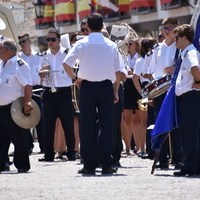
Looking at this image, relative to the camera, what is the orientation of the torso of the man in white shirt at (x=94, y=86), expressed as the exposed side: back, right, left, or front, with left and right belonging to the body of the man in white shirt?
back

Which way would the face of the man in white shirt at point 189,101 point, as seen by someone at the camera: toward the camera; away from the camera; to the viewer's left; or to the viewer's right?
to the viewer's left

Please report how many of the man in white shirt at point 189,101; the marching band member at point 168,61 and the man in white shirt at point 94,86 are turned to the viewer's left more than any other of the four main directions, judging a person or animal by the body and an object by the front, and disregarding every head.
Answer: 1

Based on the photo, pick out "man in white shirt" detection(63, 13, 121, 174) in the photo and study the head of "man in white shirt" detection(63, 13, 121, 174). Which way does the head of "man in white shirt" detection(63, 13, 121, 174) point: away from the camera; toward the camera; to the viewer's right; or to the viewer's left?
away from the camera

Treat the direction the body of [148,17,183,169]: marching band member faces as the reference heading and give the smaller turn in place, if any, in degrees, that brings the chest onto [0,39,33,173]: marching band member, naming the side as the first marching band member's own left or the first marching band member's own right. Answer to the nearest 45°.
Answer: approximately 90° to the first marching band member's own right

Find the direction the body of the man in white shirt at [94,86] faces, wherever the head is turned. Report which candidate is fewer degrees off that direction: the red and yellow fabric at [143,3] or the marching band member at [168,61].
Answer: the red and yellow fabric

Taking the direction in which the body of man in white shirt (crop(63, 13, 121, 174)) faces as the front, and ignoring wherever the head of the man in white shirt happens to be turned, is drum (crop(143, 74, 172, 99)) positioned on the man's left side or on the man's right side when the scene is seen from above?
on the man's right side

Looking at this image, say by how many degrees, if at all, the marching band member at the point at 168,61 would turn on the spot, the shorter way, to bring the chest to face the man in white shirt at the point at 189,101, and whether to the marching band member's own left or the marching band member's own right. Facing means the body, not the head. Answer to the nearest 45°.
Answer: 0° — they already face them

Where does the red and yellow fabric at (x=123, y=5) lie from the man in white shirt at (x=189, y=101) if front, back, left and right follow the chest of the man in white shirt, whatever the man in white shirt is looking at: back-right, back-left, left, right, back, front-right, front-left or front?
right

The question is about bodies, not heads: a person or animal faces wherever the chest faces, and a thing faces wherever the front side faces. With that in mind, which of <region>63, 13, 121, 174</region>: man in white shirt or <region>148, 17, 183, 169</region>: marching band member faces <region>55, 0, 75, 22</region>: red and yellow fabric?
the man in white shirt

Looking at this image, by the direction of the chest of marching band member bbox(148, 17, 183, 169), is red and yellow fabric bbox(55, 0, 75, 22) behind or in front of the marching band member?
behind

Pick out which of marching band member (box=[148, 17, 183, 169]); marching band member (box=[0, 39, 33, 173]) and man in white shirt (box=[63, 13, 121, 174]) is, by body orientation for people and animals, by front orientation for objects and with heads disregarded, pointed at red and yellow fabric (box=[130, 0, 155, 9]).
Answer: the man in white shirt

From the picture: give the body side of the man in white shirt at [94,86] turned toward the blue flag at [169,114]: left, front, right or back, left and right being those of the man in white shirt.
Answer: right

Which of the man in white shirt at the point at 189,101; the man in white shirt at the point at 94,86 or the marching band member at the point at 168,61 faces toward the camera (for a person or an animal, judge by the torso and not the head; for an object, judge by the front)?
the marching band member

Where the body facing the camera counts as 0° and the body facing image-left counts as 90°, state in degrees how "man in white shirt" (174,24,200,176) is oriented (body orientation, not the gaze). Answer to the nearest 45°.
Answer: approximately 90°

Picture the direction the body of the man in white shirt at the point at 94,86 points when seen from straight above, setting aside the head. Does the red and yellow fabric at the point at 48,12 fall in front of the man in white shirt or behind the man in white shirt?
in front
